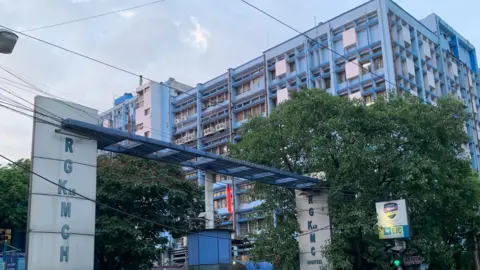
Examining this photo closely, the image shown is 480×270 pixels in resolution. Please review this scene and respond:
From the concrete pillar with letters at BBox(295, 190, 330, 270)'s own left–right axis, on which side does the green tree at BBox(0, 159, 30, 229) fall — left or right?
on its right

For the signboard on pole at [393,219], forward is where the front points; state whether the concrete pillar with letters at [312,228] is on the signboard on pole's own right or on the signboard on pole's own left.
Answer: on the signboard on pole's own right

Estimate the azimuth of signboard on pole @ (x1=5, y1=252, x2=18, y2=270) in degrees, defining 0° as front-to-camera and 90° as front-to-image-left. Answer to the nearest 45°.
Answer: approximately 0°

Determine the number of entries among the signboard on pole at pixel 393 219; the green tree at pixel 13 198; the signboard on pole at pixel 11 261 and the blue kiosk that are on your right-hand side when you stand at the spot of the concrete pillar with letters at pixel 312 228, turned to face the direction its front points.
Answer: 3

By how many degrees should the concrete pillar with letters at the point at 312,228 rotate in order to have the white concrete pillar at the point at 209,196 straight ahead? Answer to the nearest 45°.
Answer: approximately 90° to its right

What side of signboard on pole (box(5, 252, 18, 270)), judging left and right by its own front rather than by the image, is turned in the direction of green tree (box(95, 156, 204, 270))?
left
